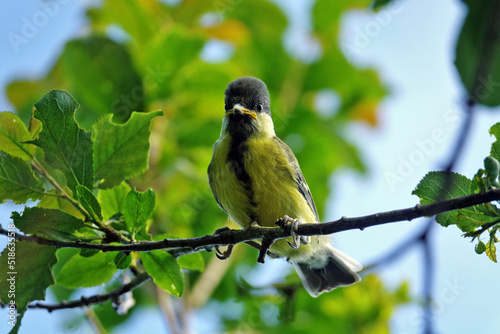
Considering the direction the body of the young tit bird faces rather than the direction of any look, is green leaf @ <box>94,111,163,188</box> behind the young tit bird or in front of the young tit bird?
in front

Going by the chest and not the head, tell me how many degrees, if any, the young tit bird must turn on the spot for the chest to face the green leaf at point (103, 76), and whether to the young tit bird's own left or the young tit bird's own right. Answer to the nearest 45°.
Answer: approximately 90° to the young tit bird's own right

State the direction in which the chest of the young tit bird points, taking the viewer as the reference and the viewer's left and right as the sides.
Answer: facing the viewer and to the left of the viewer

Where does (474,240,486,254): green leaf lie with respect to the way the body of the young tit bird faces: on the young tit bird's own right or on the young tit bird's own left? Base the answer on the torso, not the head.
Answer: on the young tit bird's own left

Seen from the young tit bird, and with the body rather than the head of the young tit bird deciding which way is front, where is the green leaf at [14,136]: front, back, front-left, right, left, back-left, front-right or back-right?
right

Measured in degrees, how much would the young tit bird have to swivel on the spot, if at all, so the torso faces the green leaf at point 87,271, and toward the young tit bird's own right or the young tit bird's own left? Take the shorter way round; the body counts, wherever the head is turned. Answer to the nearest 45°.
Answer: approximately 90° to the young tit bird's own right

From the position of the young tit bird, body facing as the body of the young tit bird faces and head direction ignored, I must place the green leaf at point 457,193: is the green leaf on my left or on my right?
on my left

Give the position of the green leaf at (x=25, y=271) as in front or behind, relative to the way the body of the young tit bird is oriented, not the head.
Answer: in front

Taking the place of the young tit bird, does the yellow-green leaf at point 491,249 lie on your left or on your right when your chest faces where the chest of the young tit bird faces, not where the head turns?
on your left
